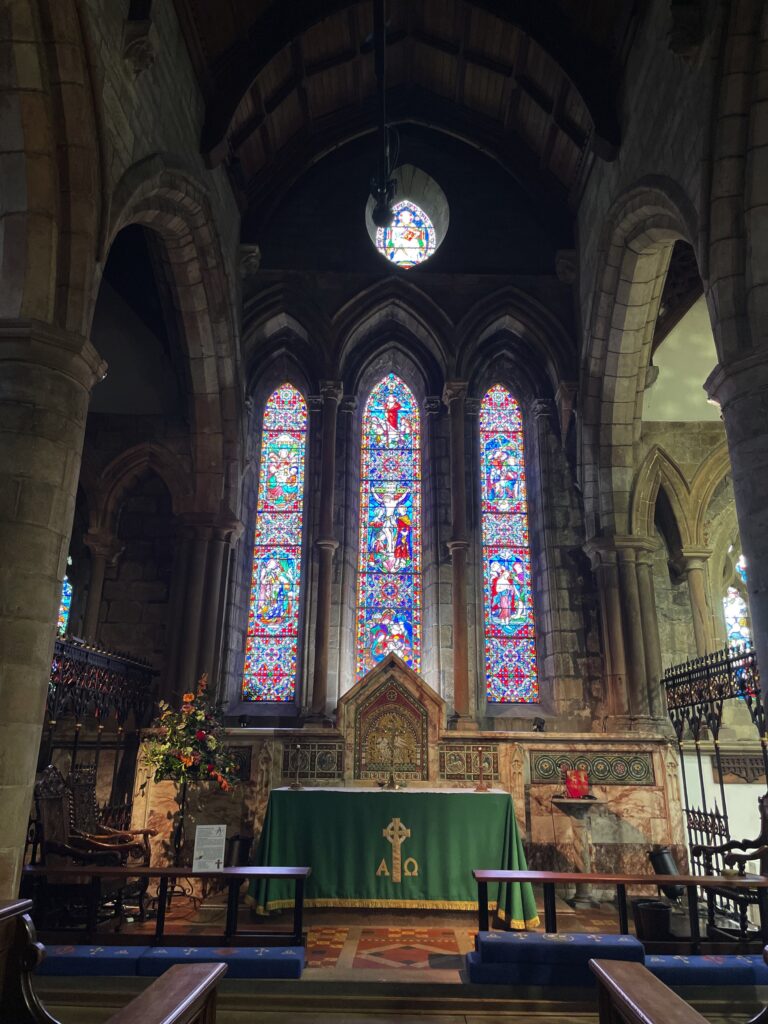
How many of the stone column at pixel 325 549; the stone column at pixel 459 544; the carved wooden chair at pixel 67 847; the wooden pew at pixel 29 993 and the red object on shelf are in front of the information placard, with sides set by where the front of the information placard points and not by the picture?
1

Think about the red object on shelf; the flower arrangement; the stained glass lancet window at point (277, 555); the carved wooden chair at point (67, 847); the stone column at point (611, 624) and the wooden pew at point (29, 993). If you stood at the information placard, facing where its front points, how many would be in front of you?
1

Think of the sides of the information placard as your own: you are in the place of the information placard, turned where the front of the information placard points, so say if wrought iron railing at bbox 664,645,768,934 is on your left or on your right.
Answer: on your left

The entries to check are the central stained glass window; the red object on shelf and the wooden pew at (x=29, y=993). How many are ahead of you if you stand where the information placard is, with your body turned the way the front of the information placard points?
1

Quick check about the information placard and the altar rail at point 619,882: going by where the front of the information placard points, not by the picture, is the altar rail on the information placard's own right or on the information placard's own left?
on the information placard's own left

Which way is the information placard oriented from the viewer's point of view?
toward the camera

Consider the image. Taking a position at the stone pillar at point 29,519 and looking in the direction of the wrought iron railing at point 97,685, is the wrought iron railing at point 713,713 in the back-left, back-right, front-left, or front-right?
front-right

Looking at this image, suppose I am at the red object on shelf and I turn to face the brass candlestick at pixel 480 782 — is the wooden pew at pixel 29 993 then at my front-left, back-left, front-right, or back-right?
front-left

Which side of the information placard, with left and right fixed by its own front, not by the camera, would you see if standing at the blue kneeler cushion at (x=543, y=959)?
left

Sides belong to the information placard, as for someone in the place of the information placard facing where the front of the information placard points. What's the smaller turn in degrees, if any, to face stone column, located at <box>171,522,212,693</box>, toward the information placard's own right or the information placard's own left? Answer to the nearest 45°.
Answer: approximately 180°

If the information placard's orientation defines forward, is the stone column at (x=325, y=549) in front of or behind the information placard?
behind

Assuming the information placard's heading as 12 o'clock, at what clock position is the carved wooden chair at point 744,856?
The carved wooden chair is roughly at 9 o'clock from the information placard.

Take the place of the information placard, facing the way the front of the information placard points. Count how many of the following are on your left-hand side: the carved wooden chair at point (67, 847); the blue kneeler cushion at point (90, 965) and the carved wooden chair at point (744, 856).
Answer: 1

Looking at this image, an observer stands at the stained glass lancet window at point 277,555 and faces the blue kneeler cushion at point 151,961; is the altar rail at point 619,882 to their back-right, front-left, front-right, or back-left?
front-left

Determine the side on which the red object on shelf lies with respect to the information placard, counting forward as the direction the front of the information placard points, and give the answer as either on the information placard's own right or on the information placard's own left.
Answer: on the information placard's own left

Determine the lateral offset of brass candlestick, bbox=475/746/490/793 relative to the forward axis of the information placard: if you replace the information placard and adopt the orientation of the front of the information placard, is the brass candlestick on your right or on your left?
on your left

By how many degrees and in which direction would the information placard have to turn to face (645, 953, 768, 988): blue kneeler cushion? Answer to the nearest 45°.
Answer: approximately 90° to its left

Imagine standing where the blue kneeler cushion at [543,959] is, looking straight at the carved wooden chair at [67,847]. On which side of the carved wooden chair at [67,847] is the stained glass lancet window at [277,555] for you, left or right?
right

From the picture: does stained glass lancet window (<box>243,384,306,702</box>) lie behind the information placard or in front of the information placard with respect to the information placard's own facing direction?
behind

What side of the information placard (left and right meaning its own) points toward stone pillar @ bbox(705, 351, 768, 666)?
left
